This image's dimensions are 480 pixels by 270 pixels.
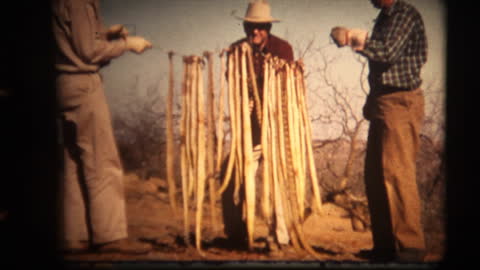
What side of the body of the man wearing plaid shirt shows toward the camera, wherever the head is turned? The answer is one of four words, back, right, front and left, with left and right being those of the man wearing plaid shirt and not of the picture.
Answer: left

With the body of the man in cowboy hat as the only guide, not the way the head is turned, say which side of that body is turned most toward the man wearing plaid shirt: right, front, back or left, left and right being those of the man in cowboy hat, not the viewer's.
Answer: left

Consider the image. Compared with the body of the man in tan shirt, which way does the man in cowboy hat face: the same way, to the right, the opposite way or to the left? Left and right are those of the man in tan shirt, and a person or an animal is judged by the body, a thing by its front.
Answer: to the right

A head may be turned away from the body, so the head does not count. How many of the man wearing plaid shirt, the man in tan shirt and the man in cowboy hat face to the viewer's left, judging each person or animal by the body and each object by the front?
1

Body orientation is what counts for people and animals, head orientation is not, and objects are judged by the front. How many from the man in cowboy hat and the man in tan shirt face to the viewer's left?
0

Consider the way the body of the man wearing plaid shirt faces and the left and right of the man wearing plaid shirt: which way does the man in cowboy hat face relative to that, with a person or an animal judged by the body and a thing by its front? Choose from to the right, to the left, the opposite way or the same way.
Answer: to the left

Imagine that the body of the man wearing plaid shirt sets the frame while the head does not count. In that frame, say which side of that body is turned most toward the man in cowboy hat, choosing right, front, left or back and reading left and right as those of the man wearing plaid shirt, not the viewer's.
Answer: front

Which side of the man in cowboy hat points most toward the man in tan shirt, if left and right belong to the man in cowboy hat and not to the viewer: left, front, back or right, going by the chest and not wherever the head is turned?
right

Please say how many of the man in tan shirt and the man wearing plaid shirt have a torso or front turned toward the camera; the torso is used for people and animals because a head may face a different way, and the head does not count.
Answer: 0

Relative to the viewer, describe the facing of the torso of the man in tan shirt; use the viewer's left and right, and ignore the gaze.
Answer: facing to the right of the viewer

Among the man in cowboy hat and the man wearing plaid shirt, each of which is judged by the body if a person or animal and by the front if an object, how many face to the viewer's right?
0

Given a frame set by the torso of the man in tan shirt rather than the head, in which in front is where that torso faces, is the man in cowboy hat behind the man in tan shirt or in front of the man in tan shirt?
in front
